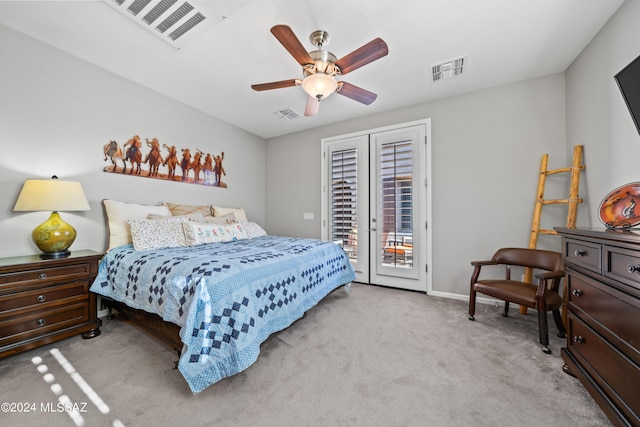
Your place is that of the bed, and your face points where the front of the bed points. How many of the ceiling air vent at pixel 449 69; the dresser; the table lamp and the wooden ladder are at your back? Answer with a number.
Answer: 1

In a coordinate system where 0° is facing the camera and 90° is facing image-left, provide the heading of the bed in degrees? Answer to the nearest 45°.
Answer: approximately 315°

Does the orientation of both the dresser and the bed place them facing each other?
yes

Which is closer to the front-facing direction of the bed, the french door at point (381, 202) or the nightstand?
the french door

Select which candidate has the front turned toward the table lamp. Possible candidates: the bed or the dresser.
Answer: the dresser

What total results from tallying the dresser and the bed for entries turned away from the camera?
0

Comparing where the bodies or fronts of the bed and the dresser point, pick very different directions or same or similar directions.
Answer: very different directions

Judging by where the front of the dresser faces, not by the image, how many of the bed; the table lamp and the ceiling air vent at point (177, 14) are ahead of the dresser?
3

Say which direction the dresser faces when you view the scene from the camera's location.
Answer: facing the viewer and to the left of the viewer

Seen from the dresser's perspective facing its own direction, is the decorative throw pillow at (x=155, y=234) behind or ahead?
ahead

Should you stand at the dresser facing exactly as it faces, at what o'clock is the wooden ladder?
The wooden ladder is roughly at 4 o'clock from the dresser.

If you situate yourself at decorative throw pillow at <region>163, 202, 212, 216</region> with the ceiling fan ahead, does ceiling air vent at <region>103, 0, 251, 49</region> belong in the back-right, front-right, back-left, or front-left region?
front-right

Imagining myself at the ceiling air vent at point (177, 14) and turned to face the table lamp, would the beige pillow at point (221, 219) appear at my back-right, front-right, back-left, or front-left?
front-right

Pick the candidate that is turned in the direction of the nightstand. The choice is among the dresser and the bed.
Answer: the dresser
